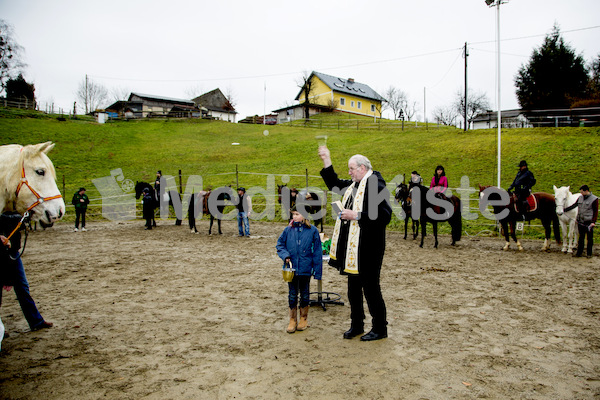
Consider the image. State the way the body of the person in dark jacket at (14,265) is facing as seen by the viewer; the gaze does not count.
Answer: to the viewer's right

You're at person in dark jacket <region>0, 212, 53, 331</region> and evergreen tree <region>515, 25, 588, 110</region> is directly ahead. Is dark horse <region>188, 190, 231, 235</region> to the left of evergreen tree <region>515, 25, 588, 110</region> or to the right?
left

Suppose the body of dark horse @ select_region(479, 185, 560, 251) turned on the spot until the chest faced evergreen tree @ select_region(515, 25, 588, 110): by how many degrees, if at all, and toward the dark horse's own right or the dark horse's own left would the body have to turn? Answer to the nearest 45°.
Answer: approximately 90° to the dark horse's own right

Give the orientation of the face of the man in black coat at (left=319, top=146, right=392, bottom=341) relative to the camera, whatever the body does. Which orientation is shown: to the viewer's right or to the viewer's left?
to the viewer's left

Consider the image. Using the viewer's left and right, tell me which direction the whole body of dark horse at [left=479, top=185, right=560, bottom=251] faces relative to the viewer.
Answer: facing to the left of the viewer

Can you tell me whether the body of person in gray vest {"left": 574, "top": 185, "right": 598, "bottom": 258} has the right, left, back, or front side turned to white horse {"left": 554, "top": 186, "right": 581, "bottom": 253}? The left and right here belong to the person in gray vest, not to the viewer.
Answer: right

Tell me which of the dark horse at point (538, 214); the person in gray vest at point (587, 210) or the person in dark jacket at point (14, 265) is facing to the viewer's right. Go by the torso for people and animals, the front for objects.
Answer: the person in dark jacket at point (14, 265)

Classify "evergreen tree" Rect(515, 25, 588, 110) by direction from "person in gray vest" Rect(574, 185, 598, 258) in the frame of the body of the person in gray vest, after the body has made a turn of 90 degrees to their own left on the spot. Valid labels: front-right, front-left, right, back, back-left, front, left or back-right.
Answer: back-left
